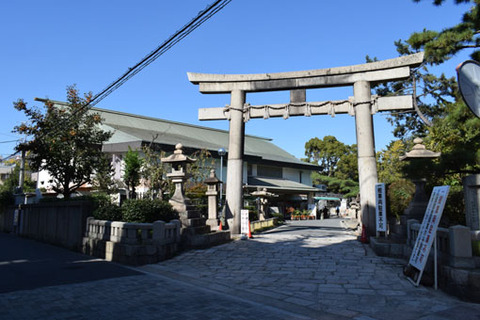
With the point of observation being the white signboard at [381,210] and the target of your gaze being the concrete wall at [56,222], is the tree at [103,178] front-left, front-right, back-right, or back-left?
front-right

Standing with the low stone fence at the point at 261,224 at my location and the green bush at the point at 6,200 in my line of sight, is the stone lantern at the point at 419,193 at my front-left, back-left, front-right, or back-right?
back-left

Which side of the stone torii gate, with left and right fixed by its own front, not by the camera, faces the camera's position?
front

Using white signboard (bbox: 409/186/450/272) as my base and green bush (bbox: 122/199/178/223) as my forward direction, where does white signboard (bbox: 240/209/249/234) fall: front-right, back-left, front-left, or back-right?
front-right

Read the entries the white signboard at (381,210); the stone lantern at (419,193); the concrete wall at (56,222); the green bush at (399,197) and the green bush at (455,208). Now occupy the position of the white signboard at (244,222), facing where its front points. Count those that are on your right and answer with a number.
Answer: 1

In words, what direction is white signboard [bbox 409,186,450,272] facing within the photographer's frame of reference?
facing the viewer and to the left of the viewer

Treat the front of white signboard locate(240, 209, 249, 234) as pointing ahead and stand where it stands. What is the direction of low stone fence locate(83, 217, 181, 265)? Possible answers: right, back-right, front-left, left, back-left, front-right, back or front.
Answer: front-right

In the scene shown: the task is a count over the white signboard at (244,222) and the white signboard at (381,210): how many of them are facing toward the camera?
2

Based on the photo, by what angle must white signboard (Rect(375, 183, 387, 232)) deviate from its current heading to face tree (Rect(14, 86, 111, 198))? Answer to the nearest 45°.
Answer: approximately 90° to its right

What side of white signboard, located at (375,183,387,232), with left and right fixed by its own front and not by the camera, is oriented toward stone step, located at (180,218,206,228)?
right

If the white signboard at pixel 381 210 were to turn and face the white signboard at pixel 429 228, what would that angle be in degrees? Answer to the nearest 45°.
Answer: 0° — it already faces it

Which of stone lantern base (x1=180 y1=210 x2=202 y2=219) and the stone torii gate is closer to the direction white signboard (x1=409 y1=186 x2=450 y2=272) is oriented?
the stone lantern base

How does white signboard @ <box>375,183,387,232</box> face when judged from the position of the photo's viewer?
facing the viewer

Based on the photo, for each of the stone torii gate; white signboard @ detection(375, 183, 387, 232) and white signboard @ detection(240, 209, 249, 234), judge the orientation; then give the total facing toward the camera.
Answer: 3

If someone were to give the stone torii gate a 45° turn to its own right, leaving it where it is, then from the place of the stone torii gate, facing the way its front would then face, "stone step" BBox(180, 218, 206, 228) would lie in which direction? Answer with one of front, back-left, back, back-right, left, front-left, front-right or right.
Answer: front
